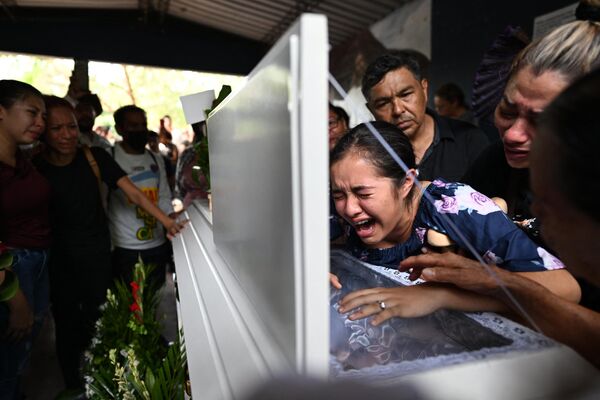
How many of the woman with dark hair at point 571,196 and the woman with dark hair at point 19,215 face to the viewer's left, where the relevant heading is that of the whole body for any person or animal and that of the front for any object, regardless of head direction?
1

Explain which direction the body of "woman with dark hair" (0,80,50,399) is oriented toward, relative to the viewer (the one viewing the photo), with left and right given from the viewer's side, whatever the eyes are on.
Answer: facing the viewer and to the right of the viewer

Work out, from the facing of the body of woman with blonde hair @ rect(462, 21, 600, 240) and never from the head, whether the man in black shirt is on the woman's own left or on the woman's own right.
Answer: on the woman's own right

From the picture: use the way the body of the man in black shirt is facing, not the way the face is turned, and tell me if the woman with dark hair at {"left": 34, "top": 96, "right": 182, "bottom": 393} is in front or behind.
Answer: in front

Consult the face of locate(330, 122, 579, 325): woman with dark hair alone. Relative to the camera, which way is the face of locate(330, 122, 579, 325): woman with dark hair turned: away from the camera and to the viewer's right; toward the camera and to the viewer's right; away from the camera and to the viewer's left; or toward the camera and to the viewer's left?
toward the camera and to the viewer's left

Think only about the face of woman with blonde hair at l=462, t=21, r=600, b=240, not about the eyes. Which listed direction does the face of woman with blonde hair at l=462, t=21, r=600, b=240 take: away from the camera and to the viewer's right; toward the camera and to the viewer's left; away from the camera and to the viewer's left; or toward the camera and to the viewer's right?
toward the camera and to the viewer's left

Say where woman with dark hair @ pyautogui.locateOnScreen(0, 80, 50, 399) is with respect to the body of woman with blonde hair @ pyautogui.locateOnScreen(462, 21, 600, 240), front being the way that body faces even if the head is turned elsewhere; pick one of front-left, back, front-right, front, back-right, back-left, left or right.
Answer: front-right

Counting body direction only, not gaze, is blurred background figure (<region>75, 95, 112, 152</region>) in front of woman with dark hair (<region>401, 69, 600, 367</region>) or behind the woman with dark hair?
in front

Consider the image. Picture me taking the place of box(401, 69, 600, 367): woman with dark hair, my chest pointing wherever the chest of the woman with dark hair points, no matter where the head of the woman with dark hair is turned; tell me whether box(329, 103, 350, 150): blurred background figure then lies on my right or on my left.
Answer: on my right

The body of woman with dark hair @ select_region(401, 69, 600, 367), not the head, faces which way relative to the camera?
to the viewer's left

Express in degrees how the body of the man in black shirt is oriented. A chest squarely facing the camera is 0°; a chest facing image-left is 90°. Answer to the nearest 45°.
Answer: approximately 45°
